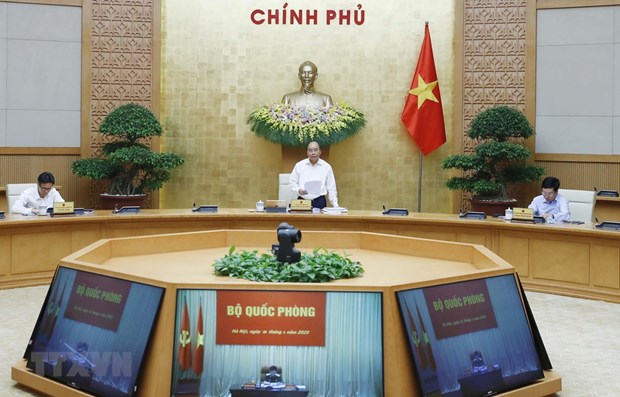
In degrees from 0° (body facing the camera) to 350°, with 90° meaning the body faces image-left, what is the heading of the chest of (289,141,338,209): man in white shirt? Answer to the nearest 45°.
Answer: approximately 0°

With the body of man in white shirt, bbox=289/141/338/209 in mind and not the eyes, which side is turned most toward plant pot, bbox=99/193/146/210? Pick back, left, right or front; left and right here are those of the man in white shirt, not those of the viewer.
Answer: right

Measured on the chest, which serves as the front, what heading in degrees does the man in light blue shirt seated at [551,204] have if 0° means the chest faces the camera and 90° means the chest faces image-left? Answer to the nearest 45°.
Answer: approximately 45°

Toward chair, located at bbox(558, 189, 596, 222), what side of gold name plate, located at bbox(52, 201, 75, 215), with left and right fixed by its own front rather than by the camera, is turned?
left

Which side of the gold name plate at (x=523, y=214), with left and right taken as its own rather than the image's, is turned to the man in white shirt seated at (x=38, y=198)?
right

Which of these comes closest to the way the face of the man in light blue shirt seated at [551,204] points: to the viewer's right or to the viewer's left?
to the viewer's left

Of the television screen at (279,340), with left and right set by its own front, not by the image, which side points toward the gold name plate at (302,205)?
back

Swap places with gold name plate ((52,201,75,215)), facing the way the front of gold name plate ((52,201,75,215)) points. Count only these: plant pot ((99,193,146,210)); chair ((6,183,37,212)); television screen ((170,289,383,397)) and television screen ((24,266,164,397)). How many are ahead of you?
2

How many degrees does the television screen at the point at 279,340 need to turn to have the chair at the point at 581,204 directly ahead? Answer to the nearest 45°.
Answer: approximately 135° to its left

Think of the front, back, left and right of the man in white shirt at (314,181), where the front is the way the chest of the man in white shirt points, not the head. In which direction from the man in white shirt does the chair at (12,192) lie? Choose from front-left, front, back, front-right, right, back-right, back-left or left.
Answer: right

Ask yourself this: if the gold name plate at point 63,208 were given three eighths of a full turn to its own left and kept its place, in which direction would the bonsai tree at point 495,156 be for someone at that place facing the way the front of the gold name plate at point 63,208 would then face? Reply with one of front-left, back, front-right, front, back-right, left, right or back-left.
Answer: front-right

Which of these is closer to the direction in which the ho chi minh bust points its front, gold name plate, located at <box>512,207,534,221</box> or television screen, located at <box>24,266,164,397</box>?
the television screen

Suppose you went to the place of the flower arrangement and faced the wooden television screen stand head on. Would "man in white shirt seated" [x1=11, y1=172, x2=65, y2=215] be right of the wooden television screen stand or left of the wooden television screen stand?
right

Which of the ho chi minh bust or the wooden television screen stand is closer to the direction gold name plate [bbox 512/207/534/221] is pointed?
the wooden television screen stand

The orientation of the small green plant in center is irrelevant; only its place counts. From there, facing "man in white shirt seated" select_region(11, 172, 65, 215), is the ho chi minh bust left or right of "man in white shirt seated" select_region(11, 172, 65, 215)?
right

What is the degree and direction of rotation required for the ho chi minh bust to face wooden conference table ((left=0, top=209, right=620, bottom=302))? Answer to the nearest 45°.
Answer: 0° — it already faces it
